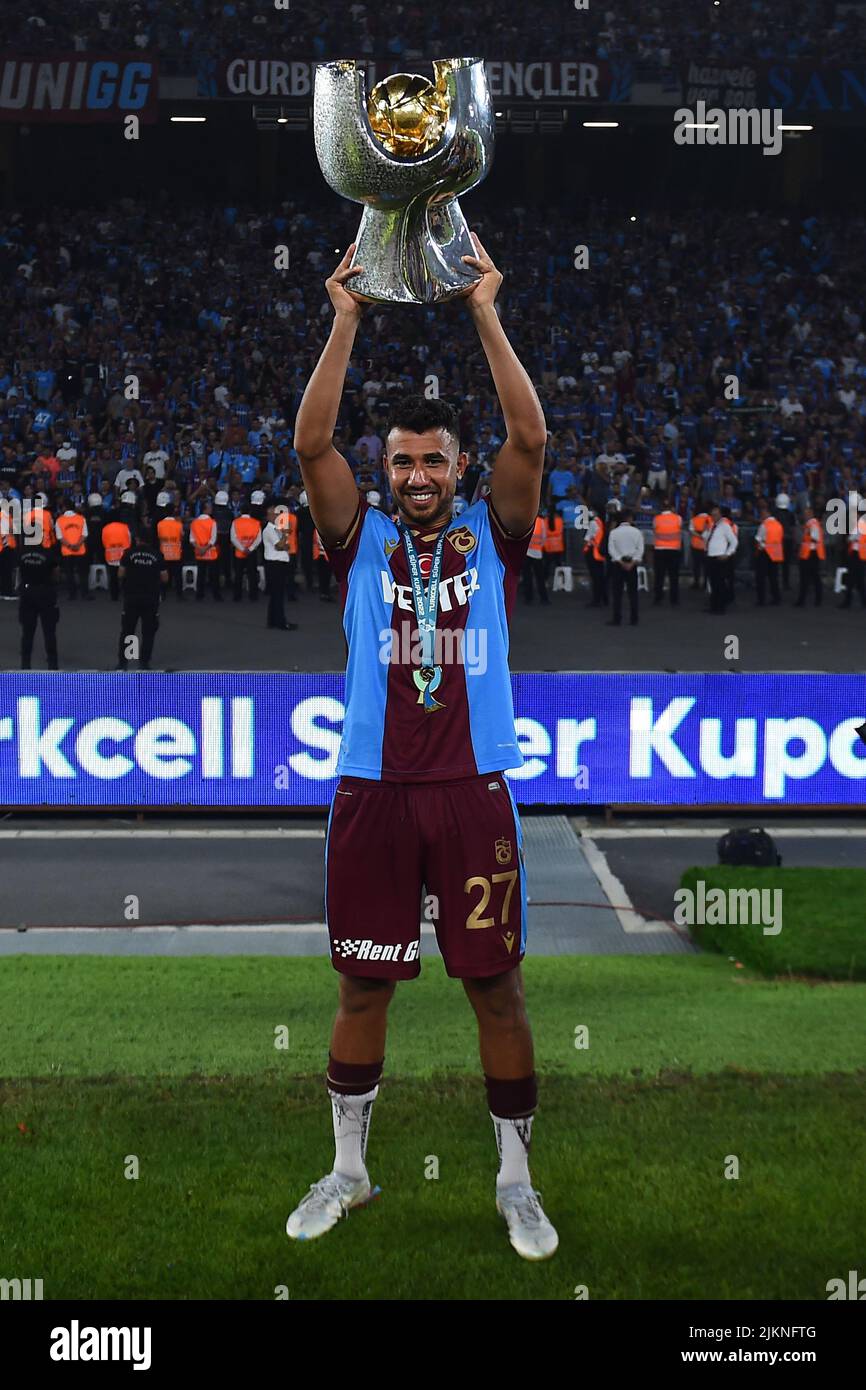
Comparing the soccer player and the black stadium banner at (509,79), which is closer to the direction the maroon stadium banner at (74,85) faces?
the soccer player

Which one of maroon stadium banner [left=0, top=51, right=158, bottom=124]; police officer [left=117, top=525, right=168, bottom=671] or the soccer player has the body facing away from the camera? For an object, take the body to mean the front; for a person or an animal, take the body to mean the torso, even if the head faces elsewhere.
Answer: the police officer

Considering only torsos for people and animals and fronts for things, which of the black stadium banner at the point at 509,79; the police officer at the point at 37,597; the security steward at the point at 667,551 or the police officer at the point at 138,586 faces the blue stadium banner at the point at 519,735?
the black stadium banner at the point at 509,79

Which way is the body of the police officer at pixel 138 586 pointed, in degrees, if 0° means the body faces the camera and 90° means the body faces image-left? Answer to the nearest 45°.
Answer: approximately 180°

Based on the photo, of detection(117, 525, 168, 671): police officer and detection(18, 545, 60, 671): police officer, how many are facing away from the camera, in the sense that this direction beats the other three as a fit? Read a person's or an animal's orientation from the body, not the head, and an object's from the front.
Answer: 2

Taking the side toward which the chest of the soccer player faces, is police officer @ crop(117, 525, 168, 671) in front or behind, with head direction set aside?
behind

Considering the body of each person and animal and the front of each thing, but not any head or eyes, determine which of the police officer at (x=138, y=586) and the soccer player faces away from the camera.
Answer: the police officer
